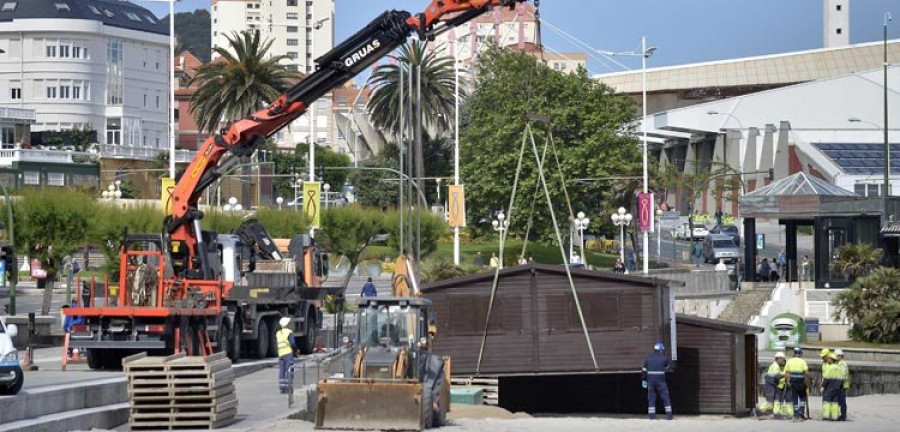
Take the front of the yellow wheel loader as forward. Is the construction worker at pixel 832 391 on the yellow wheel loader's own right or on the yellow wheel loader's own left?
on the yellow wheel loader's own left

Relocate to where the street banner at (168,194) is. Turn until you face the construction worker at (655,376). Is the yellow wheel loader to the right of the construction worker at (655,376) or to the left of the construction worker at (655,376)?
right

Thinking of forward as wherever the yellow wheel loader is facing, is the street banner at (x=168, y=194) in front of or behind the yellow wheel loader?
behind

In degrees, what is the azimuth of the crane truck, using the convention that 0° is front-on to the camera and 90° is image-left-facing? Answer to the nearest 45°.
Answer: approximately 225°

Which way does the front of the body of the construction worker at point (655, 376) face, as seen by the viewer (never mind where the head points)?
away from the camera

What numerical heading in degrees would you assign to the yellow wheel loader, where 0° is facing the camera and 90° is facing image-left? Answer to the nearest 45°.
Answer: approximately 0°

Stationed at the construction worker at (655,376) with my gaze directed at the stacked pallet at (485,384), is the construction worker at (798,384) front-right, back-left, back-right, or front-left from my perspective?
back-right
